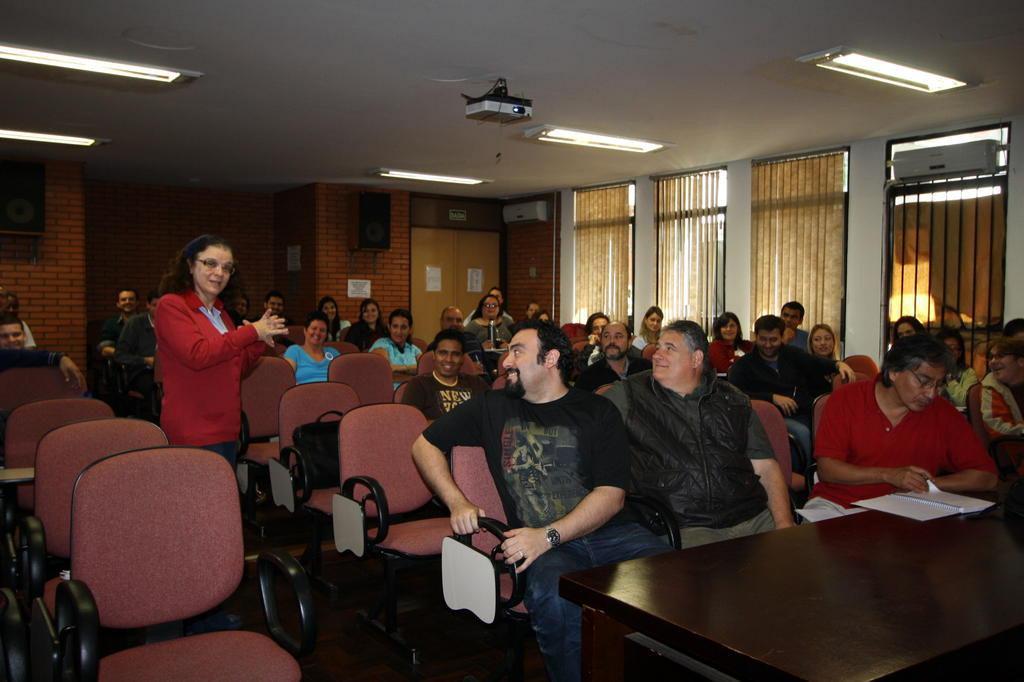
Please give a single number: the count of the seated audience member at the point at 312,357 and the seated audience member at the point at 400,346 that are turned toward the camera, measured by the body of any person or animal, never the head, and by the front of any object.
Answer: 2

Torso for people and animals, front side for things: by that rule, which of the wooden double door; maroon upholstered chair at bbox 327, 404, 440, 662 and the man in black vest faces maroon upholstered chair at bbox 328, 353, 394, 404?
the wooden double door

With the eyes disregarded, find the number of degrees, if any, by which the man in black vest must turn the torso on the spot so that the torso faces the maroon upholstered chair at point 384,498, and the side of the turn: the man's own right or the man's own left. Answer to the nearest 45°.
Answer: approximately 90° to the man's own right

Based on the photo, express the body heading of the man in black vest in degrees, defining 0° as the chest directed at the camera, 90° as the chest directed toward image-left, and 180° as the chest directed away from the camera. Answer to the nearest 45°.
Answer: approximately 0°

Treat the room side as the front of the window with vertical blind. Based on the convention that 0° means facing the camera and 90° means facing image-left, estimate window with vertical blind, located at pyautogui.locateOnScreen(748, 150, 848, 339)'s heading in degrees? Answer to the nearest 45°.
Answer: approximately 45°

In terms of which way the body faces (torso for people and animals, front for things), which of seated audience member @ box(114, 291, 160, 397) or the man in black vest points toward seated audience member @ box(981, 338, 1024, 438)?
seated audience member @ box(114, 291, 160, 397)

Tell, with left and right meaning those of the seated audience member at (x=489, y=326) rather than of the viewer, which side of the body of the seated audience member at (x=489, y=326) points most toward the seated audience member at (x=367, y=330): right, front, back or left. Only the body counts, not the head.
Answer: right
